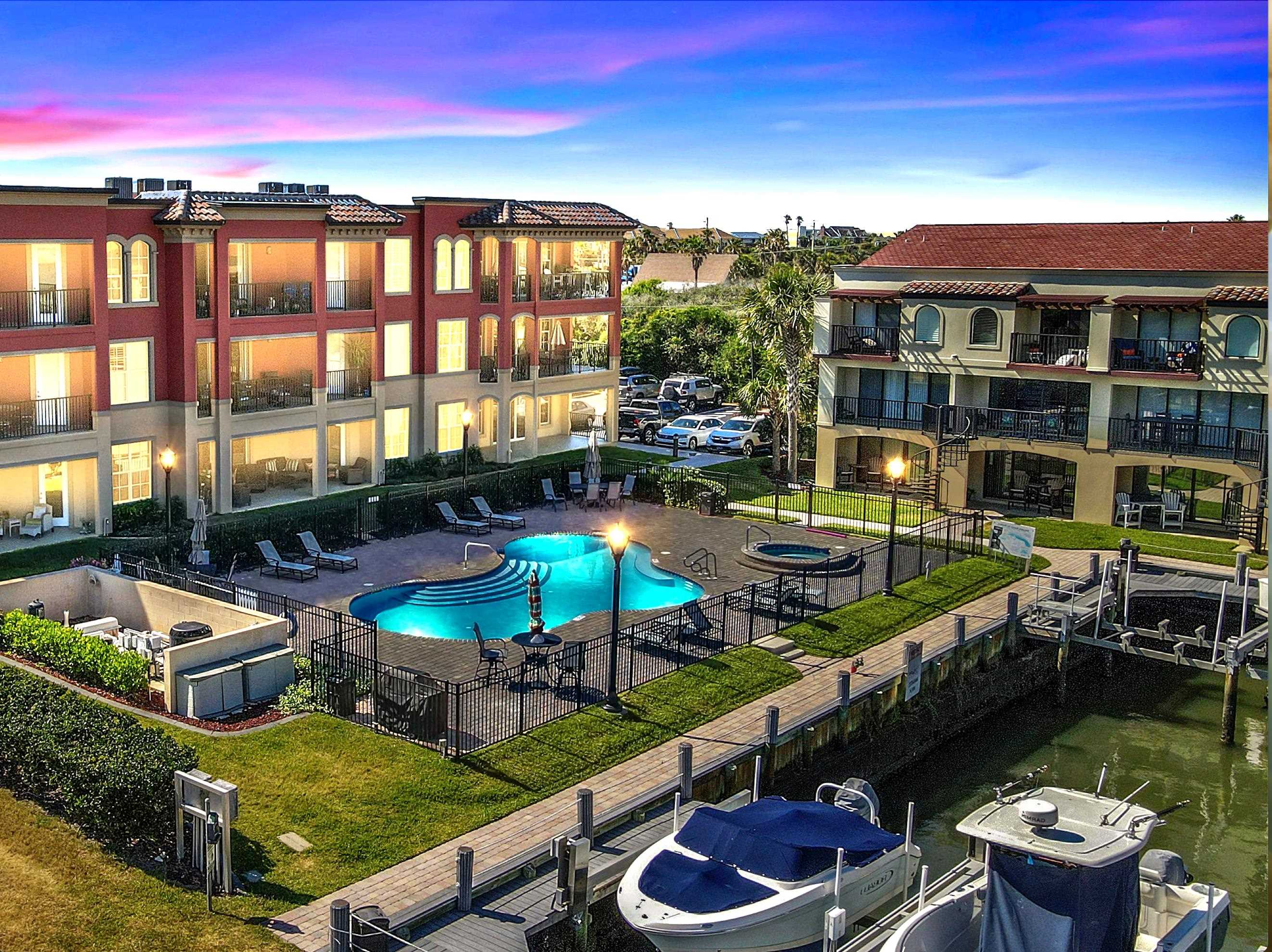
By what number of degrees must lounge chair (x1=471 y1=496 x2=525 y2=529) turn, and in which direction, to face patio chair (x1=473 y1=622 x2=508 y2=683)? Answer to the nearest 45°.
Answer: approximately 45° to its right

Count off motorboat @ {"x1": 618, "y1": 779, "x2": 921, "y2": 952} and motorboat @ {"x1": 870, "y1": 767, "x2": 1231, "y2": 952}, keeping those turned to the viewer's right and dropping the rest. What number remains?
0

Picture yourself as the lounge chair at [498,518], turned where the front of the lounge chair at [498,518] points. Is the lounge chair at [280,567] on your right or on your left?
on your right

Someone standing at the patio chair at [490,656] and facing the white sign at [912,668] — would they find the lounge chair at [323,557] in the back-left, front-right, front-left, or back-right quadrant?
back-left

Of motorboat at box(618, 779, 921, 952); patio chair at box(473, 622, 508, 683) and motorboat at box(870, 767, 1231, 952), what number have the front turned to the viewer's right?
1

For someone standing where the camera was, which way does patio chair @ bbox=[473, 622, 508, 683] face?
facing to the right of the viewer

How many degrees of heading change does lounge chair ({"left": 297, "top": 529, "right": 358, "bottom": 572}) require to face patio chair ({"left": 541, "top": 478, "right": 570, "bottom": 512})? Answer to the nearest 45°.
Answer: approximately 90° to its left

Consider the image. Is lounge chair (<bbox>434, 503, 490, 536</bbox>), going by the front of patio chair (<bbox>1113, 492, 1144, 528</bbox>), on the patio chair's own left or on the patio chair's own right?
on the patio chair's own right

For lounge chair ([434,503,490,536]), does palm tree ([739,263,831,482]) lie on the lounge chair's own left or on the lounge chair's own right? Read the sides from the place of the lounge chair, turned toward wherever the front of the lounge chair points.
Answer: on the lounge chair's own left

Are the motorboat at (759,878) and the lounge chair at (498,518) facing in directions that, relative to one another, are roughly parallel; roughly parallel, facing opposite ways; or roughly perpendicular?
roughly perpendicular

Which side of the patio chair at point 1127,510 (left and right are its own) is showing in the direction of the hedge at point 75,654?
right

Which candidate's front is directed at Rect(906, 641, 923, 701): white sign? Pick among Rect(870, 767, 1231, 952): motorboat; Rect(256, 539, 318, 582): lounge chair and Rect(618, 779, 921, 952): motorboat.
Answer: the lounge chair

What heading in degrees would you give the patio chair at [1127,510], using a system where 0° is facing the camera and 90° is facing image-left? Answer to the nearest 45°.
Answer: approximately 315°

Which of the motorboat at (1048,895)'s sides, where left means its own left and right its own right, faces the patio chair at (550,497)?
right

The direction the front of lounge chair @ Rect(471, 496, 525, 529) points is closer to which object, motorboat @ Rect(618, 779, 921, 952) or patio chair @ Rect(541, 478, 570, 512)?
the motorboat

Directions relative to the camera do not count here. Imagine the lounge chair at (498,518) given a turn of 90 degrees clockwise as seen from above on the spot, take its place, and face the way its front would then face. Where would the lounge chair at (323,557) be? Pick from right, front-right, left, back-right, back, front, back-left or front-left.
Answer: front
